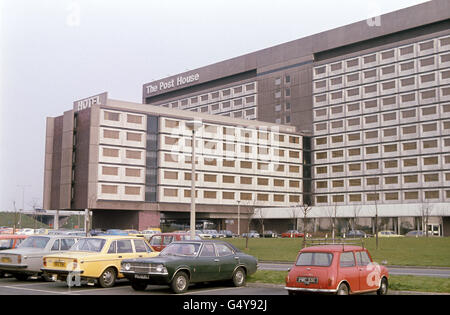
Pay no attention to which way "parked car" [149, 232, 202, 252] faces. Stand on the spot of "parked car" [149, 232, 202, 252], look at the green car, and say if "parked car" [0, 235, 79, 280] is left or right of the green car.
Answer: right

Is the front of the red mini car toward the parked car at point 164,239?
no

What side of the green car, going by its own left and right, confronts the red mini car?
left

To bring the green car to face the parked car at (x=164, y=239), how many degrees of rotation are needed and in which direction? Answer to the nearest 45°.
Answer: approximately 135° to its right

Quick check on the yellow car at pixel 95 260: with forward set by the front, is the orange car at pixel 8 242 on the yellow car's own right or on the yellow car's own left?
on the yellow car's own left

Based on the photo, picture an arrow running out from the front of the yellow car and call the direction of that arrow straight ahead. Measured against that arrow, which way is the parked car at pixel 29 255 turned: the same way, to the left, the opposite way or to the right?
the same way

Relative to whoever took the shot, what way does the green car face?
facing the viewer and to the left of the viewer

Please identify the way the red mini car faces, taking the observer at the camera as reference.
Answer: facing away from the viewer and to the right of the viewer

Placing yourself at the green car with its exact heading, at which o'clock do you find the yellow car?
The yellow car is roughly at 2 o'clock from the green car.

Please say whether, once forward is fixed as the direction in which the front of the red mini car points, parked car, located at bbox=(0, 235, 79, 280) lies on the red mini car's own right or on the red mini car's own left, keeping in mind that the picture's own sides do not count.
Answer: on the red mini car's own left
